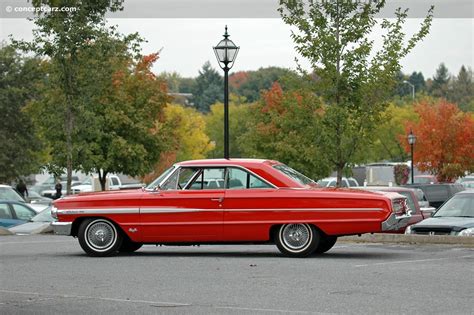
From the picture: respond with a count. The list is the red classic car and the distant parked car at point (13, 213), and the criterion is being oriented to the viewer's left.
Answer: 1

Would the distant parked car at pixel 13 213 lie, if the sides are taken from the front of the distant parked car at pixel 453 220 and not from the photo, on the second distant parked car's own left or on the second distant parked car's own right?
on the second distant parked car's own right

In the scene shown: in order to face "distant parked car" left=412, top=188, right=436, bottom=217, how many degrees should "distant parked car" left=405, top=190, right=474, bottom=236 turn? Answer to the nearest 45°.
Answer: approximately 135° to its right

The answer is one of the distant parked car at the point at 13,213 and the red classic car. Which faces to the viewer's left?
the red classic car

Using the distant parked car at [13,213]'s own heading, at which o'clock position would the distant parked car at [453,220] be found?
the distant parked car at [453,220] is roughly at 12 o'clock from the distant parked car at [13,213].

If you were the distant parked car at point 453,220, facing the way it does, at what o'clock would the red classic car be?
The red classic car is roughly at 12 o'clock from the distant parked car.

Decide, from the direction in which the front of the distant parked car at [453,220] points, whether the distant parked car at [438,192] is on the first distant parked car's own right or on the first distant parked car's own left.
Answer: on the first distant parked car's own right

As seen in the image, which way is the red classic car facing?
to the viewer's left

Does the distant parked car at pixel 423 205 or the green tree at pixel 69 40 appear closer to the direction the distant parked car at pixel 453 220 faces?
the green tree

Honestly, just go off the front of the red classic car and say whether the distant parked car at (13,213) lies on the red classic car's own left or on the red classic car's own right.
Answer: on the red classic car's own right
